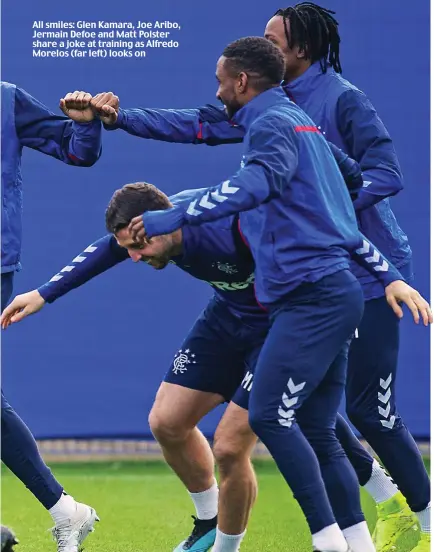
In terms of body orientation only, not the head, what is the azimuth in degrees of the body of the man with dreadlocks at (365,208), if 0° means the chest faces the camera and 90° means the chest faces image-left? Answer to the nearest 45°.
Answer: approximately 90°

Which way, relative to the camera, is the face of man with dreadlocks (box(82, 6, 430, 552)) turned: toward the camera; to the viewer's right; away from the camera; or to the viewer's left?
to the viewer's left
